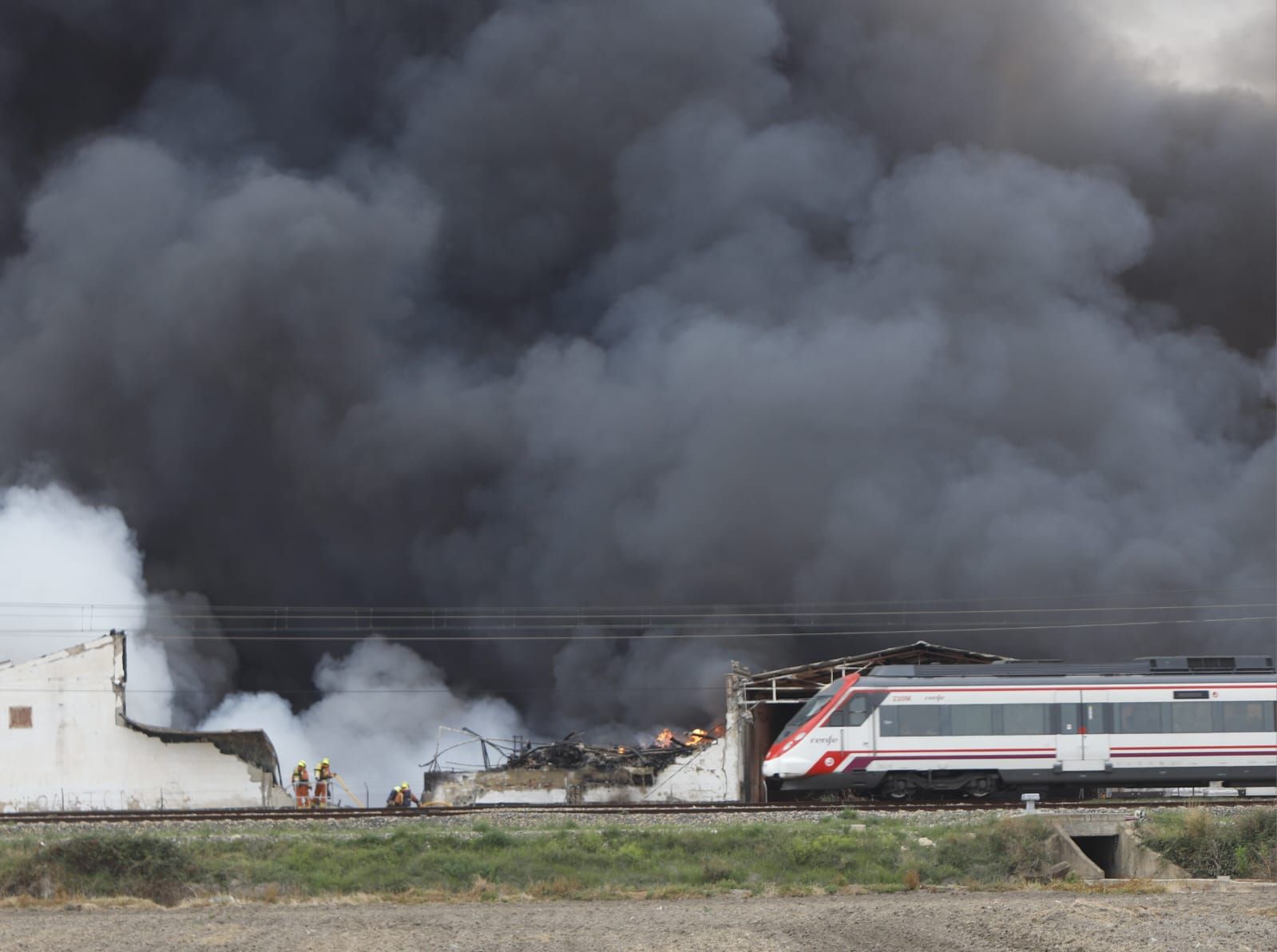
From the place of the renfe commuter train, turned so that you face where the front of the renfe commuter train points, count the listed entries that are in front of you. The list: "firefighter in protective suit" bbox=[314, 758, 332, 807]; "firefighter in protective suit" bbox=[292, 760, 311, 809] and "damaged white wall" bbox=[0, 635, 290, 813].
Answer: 3

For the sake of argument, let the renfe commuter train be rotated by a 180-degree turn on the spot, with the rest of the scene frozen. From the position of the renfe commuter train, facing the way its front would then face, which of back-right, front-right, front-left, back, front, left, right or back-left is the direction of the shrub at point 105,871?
back-right

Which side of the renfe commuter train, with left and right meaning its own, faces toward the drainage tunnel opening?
left

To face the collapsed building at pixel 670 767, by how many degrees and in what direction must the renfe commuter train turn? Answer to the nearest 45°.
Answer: approximately 45° to its right

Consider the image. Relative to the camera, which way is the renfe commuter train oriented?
to the viewer's left

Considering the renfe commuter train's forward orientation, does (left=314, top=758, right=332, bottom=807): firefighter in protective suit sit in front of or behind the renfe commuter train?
in front

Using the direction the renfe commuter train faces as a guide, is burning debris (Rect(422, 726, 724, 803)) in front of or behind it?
in front

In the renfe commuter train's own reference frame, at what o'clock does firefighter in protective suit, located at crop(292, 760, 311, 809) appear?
The firefighter in protective suit is roughly at 12 o'clock from the renfe commuter train.

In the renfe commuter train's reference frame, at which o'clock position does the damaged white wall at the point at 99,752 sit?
The damaged white wall is roughly at 12 o'clock from the renfe commuter train.
